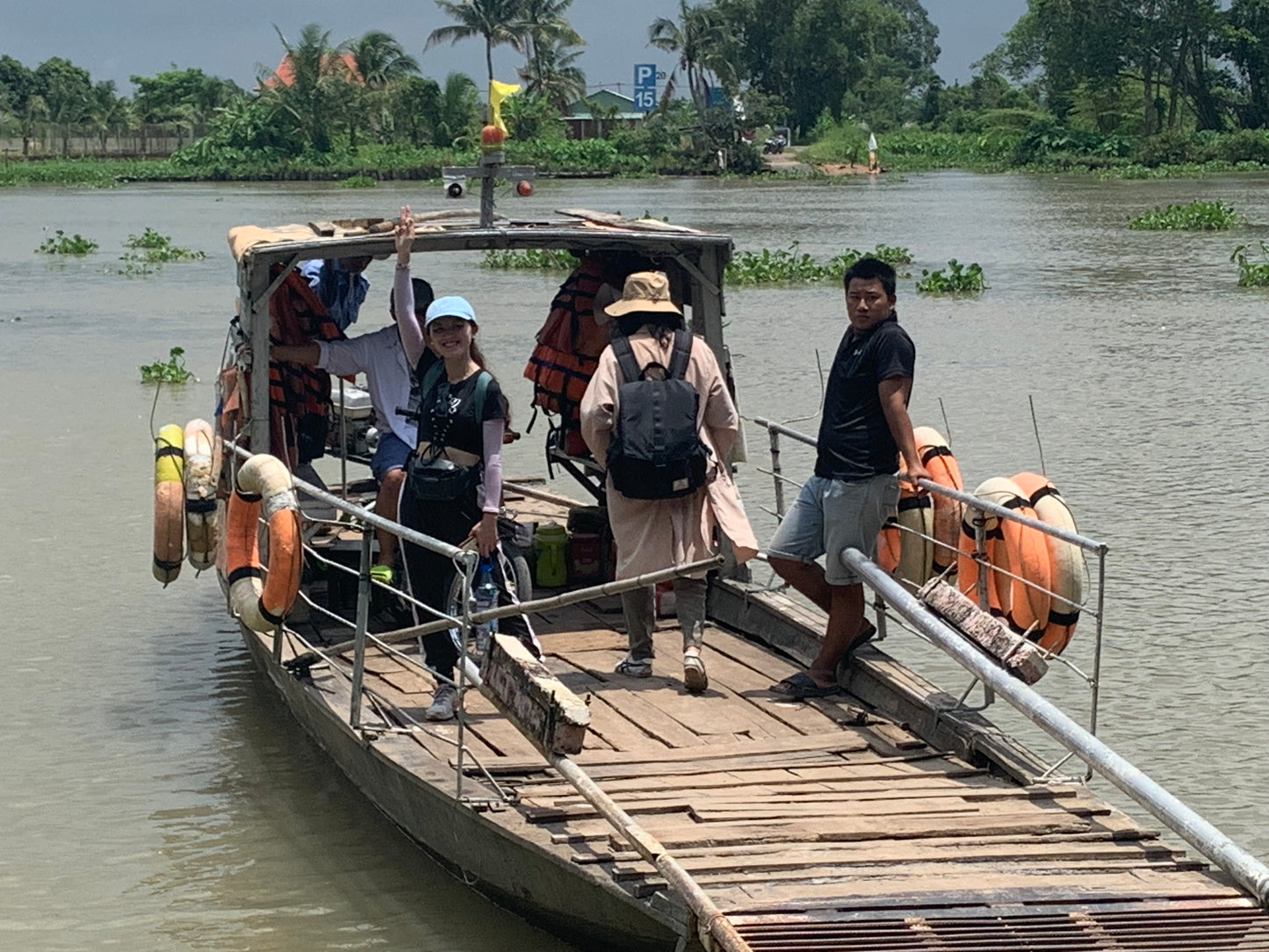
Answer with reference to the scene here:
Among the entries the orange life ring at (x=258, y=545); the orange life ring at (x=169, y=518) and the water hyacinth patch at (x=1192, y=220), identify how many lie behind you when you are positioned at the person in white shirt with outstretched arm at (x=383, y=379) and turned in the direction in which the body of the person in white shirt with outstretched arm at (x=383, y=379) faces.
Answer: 1

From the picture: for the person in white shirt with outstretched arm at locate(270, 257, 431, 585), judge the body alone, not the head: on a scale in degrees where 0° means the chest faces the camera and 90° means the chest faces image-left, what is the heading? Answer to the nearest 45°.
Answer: approximately 45°

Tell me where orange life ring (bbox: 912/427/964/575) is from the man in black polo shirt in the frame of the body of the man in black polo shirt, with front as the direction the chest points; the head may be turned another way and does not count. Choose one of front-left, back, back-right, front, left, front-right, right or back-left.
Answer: back

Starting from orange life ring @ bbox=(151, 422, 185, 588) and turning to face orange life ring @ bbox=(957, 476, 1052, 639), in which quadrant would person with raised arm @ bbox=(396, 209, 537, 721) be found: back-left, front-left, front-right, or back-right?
front-right

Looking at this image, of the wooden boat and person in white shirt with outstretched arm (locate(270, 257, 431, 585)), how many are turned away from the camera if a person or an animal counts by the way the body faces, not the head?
0

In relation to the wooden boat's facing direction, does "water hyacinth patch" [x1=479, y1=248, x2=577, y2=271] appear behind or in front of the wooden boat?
behind

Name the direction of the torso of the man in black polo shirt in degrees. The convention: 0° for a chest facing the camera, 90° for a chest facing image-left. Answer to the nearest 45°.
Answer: approximately 45°

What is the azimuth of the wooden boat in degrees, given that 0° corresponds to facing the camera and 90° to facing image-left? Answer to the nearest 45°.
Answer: approximately 315°

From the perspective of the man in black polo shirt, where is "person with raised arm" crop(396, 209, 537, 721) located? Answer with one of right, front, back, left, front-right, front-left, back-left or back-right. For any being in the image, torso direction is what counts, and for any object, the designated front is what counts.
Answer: front-right

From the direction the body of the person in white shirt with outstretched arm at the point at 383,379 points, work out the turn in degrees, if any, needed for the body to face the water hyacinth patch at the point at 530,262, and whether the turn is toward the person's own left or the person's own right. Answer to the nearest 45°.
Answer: approximately 135° to the person's own right

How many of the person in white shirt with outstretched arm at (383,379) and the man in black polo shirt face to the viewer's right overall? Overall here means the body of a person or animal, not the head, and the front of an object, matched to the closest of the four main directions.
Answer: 0

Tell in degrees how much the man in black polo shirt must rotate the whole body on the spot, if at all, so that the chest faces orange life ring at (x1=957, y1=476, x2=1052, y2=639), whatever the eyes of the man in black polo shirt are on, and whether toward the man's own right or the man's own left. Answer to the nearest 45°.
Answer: approximately 135° to the man's own left
